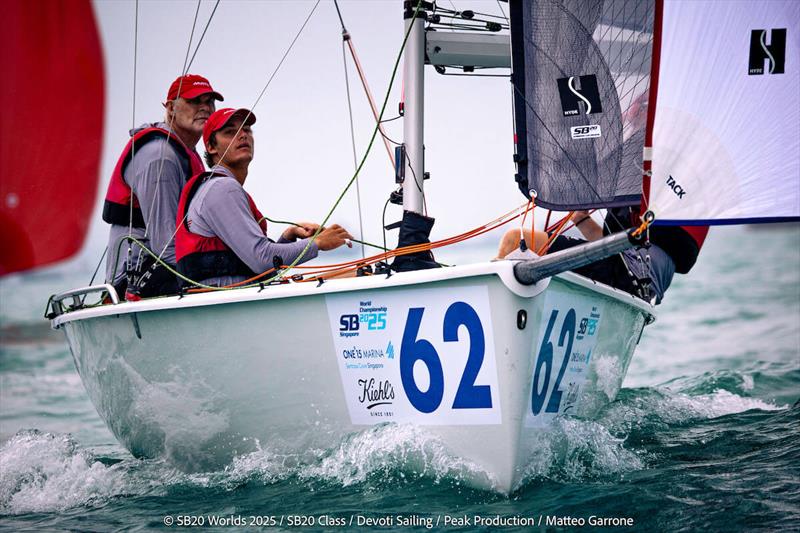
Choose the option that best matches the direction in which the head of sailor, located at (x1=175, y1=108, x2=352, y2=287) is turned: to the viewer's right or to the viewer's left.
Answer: to the viewer's right

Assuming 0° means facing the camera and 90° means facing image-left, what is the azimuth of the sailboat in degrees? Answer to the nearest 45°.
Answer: approximately 315°

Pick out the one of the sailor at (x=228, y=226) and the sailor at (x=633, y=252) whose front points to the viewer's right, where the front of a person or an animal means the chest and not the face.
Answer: the sailor at (x=228, y=226)

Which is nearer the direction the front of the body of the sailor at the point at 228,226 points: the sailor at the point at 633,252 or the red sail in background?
the sailor

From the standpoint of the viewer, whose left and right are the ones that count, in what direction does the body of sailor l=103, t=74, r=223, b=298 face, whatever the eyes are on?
facing to the right of the viewer

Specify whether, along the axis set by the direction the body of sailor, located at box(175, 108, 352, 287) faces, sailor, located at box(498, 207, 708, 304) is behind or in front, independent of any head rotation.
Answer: in front
